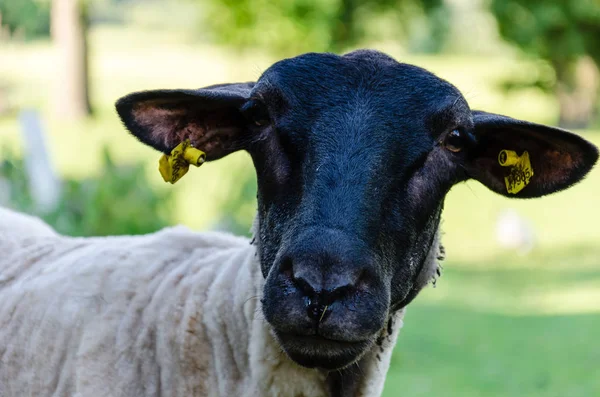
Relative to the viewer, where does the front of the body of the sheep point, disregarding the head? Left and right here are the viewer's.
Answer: facing the viewer and to the right of the viewer
